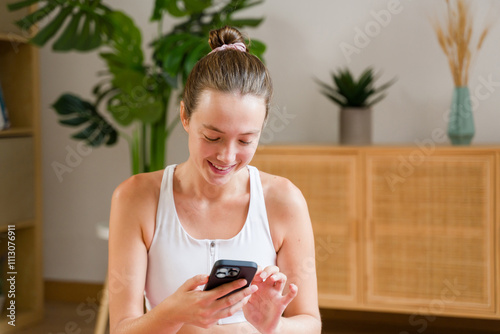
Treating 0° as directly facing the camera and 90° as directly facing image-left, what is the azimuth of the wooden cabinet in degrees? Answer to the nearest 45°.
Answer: approximately 0°

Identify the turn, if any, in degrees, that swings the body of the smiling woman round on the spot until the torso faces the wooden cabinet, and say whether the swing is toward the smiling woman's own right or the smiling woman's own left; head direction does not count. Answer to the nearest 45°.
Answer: approximately 135° to the smiling woman's own left

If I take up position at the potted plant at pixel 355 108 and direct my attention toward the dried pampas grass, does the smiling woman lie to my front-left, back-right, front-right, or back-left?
back-right

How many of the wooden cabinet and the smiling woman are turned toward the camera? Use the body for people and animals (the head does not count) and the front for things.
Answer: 2

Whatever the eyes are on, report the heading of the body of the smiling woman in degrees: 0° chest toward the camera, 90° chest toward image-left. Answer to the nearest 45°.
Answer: approximately 0°

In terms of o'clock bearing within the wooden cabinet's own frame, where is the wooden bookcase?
The wooden bookcase is roughly at 3 o'clock from the wooden cabinet.
